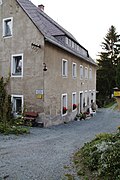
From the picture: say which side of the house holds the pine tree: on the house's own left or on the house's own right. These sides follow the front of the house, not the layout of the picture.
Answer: on the house's own left

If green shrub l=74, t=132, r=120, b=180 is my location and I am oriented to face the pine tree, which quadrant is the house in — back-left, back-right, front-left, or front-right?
front-left

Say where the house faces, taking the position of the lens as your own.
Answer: facing the viewer and to the right of the viewer

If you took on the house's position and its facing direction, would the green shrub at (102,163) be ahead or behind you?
ahead

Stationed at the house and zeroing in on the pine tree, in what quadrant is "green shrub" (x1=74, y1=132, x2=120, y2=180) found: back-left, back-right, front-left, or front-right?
back-right

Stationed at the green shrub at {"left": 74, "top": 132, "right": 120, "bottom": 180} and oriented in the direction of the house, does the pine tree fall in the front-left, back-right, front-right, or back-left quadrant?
front-right

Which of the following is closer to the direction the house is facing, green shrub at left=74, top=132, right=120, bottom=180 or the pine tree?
the green shrub

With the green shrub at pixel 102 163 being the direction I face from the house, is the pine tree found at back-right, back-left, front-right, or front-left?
back-left
